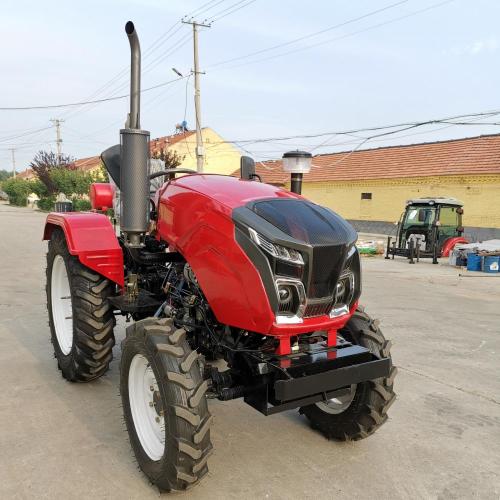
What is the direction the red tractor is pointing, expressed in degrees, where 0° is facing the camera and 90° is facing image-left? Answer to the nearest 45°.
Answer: approximately 315°

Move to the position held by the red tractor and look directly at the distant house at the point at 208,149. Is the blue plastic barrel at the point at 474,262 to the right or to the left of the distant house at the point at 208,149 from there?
right

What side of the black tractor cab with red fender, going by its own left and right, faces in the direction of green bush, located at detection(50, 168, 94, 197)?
right

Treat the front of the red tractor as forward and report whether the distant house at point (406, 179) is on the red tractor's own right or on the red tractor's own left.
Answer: on the red tractor's own left

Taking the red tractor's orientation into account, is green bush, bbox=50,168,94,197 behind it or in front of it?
behind

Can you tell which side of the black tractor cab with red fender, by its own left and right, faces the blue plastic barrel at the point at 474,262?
left

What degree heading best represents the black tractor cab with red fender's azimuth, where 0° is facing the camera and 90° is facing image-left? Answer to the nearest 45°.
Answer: approximately 45°

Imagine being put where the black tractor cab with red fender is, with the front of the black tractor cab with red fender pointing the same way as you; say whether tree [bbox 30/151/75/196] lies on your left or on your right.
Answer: on your right

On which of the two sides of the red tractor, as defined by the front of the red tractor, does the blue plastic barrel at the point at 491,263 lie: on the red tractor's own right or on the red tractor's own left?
on the red tractor's own left
